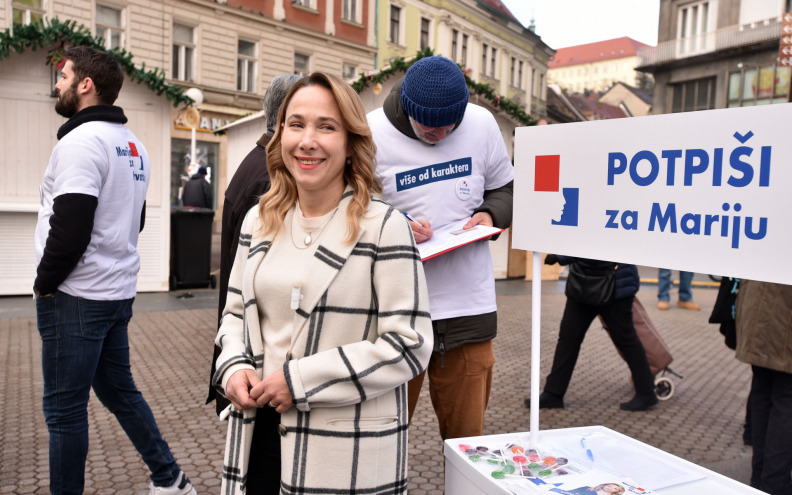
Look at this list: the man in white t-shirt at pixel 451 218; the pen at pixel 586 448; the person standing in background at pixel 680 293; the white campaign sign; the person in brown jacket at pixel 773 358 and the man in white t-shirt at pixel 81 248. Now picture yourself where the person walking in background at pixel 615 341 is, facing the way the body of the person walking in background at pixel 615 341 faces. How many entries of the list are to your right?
1

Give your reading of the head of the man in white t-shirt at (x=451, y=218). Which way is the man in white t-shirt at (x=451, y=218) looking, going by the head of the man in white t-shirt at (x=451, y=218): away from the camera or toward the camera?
toward the camera

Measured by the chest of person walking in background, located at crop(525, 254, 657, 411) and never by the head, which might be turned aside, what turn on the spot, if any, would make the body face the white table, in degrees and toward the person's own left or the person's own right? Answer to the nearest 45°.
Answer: approximately 90° to the person's own left

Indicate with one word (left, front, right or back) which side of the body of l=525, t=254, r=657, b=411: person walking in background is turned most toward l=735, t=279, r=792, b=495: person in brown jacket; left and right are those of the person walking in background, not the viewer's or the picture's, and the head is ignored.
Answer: left

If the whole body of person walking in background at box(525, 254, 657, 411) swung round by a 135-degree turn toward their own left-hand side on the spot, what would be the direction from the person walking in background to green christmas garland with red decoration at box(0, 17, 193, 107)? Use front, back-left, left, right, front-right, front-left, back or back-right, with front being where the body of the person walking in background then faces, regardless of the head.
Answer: back-right

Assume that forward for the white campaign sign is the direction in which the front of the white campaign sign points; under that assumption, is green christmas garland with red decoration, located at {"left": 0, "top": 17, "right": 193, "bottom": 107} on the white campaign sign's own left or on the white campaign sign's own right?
on the white campaign sign's own right

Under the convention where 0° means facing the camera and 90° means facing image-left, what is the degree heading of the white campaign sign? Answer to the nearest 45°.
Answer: approximately 45°

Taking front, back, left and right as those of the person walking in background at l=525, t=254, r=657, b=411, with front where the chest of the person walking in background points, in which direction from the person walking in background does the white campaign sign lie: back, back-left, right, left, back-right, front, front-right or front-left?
left

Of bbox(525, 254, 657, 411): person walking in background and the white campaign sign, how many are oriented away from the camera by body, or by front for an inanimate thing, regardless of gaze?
0

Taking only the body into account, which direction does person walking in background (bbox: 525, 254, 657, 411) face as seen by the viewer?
to the viewer's left
